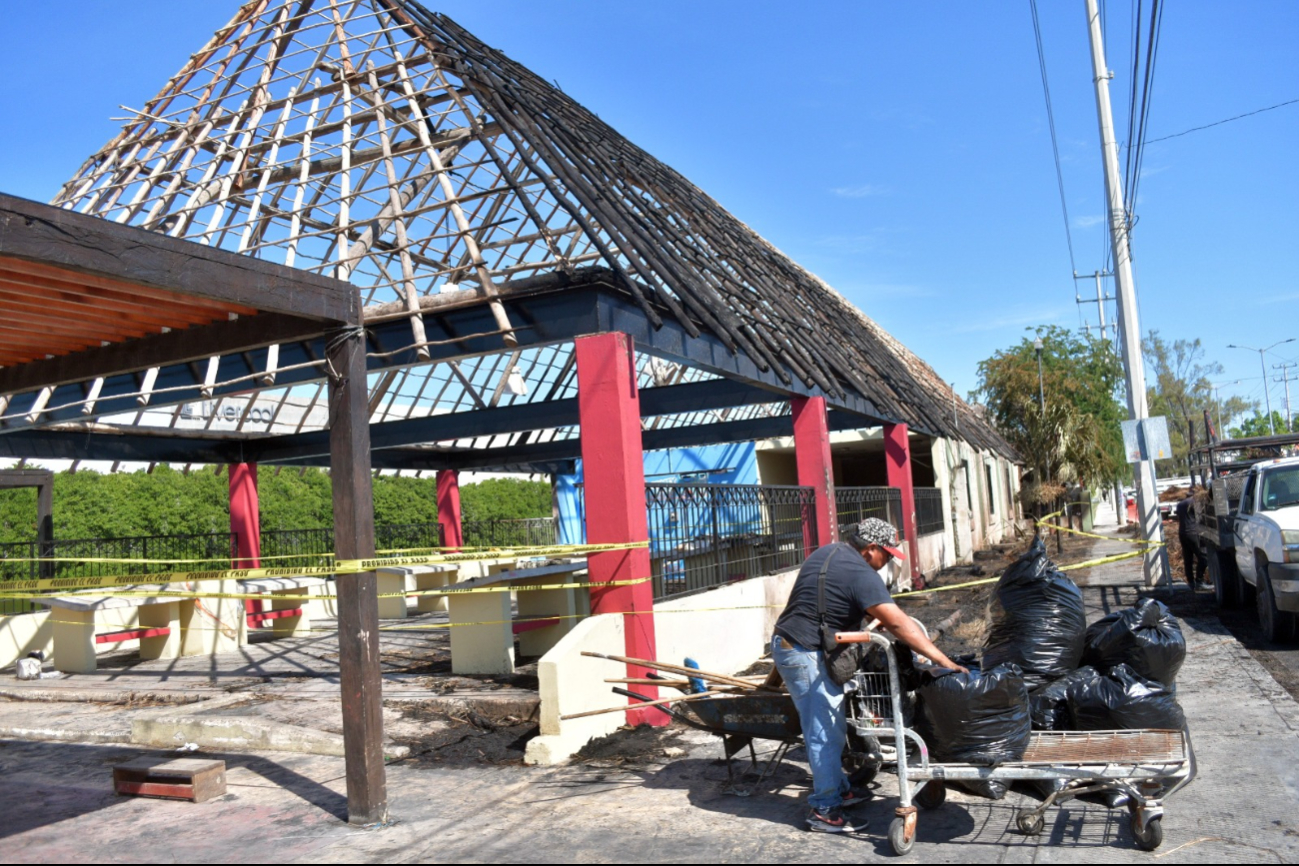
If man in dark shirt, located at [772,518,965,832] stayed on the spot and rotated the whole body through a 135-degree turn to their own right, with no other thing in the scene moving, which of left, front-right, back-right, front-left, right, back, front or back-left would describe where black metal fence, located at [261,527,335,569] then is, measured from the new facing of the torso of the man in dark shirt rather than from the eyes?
right

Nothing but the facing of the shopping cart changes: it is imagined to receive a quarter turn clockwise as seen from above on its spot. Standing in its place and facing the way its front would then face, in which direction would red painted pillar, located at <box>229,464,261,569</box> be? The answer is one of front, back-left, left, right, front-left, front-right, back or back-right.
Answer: back-right

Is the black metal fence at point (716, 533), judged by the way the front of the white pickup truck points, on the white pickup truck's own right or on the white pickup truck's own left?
on the white pickup truck's own right

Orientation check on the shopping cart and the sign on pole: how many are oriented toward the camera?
1

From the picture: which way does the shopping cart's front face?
to the viewer's right

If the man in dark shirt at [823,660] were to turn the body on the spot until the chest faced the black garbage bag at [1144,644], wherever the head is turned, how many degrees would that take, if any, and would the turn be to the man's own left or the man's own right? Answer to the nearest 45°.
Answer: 0° — they already face it

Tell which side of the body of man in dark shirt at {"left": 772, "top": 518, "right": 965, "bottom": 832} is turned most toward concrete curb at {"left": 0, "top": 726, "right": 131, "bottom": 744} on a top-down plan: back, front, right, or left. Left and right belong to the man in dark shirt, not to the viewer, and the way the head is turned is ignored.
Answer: back

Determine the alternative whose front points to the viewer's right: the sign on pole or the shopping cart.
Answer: the shopping cart

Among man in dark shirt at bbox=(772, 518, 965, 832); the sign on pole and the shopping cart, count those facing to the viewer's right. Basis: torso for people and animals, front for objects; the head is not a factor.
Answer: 2

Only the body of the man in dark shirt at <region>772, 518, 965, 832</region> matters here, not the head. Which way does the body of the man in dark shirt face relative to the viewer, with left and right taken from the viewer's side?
facing to the right of the viewer

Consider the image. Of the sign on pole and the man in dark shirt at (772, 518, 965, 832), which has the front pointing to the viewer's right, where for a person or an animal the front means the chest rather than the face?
the man in dark shirt

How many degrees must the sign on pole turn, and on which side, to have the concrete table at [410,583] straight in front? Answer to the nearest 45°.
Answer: approximately 90° to its right
